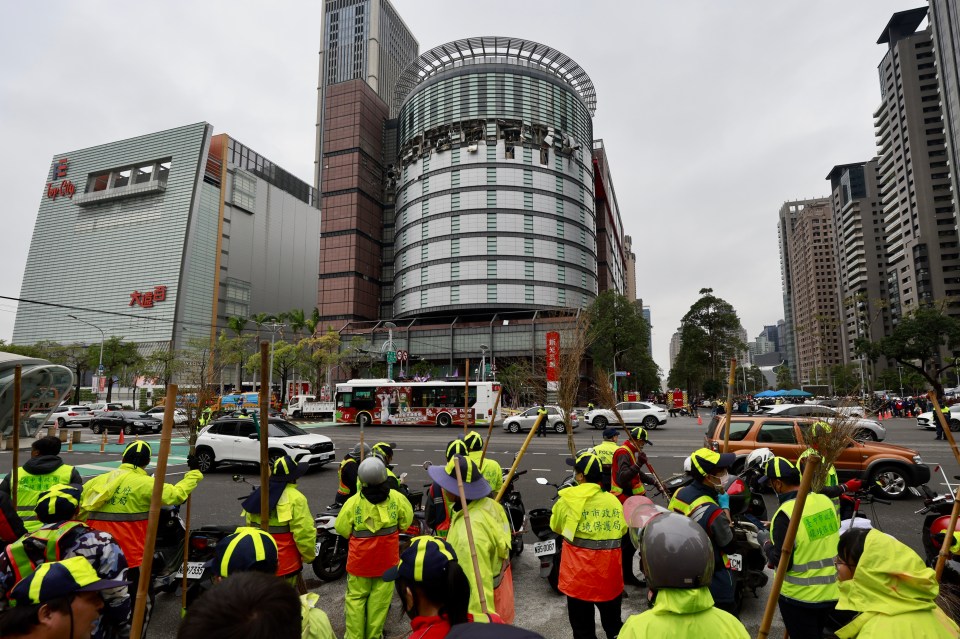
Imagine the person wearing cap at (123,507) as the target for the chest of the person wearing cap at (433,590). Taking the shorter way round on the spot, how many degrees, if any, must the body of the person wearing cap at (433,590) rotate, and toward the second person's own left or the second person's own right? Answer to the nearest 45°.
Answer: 0° — they already face them

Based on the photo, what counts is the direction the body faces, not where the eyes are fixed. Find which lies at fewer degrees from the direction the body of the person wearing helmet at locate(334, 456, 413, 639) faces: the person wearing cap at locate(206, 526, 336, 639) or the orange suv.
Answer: the orange suv

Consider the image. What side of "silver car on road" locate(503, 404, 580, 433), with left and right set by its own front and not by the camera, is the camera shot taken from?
left

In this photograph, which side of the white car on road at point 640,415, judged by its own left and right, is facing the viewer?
left

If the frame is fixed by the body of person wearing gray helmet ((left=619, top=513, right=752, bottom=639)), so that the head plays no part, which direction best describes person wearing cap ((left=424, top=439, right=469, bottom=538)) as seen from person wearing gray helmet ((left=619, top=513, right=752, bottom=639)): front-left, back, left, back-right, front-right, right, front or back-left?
front-left

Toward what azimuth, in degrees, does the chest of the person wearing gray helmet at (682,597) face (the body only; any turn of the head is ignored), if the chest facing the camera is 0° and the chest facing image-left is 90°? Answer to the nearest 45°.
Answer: approximately 180°

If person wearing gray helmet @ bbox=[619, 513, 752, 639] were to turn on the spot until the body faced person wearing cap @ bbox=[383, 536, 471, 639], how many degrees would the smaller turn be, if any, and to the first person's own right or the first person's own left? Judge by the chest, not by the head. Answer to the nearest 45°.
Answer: approximately 90° to the first person's own left

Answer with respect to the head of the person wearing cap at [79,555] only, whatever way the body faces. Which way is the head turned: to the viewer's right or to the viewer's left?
to the viewer's right

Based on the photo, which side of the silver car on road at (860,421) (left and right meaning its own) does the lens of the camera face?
right

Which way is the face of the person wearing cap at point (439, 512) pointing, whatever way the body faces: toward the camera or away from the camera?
away from the camera
